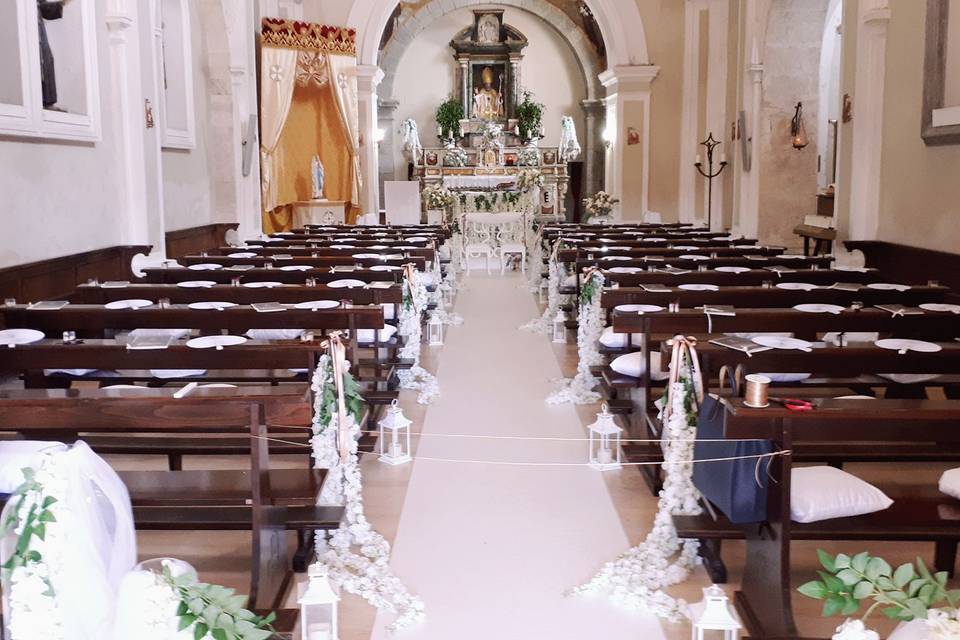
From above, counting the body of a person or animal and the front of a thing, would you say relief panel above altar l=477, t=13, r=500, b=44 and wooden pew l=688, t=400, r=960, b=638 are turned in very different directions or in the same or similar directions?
very different directions

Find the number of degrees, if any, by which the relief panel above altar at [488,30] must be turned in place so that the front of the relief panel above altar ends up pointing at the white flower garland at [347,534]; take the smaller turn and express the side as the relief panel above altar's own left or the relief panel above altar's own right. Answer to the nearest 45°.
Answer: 0° — it already faces it

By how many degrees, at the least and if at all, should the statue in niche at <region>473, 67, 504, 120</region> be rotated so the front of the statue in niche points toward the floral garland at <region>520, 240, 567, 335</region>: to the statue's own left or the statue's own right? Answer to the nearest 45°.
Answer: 0° — it already faces it

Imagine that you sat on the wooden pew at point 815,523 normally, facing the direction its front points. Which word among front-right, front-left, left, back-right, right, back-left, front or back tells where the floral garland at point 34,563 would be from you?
back-left

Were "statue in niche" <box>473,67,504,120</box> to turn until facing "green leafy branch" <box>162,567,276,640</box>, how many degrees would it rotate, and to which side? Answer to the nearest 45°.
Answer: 0° — it already faces it

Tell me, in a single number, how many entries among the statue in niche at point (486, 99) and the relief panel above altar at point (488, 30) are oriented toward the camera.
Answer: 2

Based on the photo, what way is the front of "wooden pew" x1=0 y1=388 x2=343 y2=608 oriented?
away from the camera

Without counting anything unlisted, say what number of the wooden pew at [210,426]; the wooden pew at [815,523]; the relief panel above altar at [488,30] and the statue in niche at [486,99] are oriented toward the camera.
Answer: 2

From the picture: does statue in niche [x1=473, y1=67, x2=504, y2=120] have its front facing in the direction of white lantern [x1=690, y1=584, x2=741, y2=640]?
yes

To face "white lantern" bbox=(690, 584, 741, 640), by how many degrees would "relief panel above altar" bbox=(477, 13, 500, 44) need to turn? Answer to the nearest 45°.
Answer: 0° — it already faces it

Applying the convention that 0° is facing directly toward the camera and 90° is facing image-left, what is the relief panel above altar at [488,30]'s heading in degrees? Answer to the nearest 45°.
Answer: approximately 0°

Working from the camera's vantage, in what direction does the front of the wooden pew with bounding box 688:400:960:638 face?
facing away from the viewer

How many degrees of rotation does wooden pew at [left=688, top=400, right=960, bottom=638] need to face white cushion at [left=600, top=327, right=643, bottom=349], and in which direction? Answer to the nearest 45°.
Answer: approximately 45° to its left
